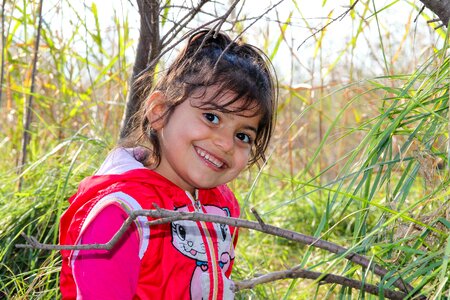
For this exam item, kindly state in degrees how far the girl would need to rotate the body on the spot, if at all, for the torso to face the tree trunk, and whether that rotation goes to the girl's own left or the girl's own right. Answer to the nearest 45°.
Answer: approximately 180°

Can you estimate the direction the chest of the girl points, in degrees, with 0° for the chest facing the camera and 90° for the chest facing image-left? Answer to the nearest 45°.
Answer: approximately 315°

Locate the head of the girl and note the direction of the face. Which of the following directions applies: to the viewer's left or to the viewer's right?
to the viewer's right
